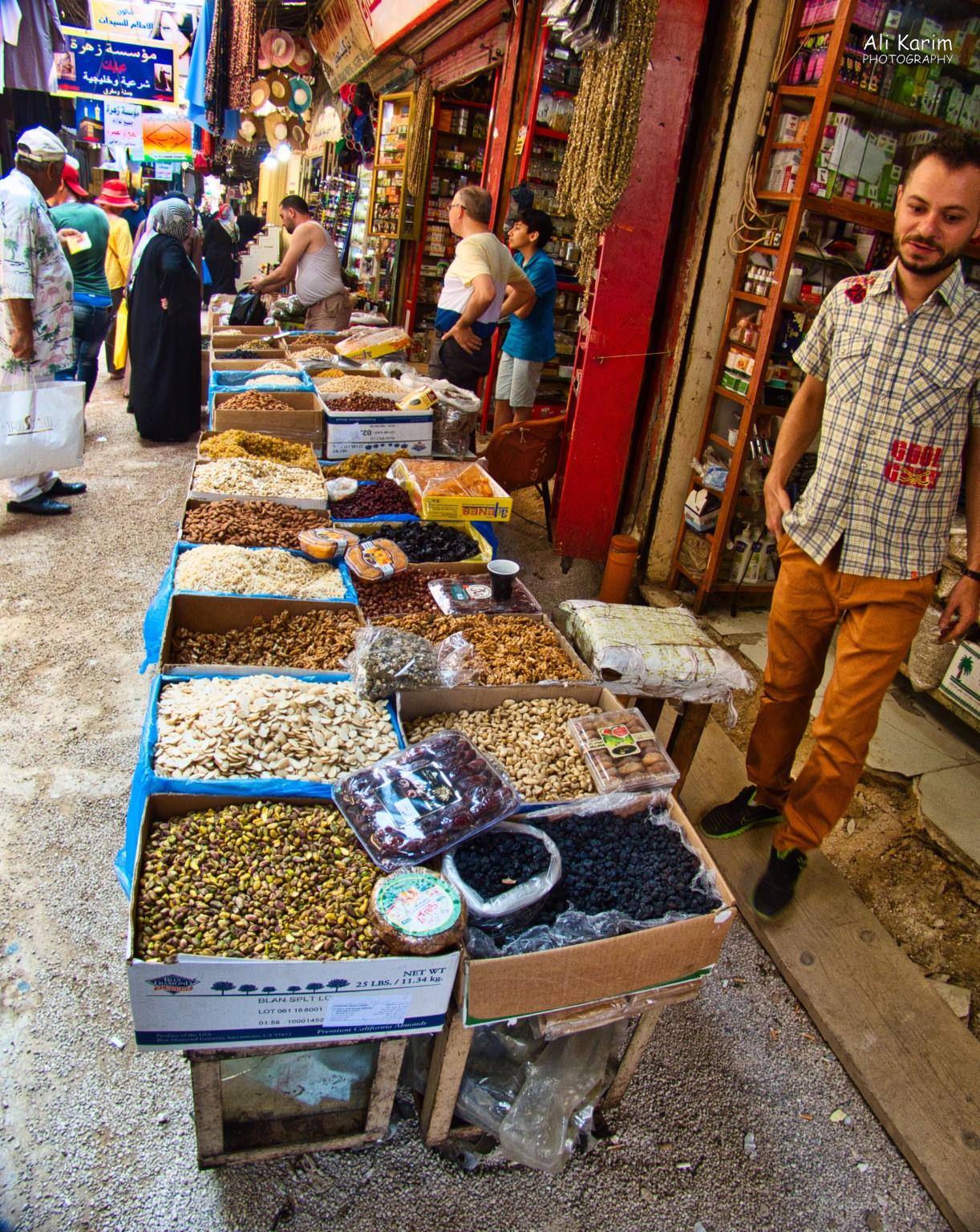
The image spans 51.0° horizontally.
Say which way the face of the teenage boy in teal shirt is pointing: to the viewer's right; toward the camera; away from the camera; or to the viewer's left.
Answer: to the viewer's left

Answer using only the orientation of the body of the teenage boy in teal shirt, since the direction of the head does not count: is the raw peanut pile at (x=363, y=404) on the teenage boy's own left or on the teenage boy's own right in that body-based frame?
on the teenage boy's own left

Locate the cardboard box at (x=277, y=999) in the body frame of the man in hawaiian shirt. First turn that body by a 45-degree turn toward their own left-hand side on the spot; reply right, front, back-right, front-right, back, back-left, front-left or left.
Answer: back-right

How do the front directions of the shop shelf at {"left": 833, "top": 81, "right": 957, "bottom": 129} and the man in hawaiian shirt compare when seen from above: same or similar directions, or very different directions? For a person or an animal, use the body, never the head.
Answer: very different directions

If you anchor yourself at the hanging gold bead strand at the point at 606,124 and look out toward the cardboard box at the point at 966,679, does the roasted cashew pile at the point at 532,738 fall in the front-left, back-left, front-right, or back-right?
front-right

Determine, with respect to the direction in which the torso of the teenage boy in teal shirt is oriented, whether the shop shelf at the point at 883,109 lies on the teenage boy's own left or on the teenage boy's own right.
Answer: on the teenage boy's own left

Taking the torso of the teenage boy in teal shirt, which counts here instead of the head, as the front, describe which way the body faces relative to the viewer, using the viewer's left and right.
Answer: facing to the left of the viewer

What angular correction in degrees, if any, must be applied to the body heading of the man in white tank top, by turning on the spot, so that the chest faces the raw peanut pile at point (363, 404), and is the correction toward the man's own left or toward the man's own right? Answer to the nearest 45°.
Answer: approximately 90° to the man's own left

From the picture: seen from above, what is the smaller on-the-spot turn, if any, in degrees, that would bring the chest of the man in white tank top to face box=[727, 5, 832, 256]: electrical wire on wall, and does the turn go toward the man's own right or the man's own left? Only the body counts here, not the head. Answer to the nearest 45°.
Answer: approximately 135° to the man's own left

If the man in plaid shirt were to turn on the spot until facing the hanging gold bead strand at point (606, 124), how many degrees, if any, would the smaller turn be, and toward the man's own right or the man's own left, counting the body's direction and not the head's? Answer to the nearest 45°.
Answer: approximately 90° to the man's own right

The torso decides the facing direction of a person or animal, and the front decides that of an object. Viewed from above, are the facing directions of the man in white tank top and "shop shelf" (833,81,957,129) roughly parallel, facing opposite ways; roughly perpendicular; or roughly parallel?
roughly parallel

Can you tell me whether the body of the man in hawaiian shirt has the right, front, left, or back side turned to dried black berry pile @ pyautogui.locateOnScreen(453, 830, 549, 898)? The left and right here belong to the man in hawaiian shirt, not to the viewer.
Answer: right

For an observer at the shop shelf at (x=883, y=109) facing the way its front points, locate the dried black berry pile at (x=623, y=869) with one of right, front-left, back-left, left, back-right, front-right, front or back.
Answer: front-left

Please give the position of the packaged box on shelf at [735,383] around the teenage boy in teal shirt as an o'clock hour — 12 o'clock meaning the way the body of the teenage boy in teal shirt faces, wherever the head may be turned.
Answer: The packaged box on shelf is roughly at 8 o'clock from the teenage boy in teal shirt.

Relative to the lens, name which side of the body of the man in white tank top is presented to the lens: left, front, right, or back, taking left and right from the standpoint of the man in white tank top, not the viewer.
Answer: left

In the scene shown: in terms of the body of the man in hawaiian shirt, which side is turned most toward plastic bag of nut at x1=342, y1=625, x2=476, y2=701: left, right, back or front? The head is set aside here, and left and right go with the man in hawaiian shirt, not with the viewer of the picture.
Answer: right
